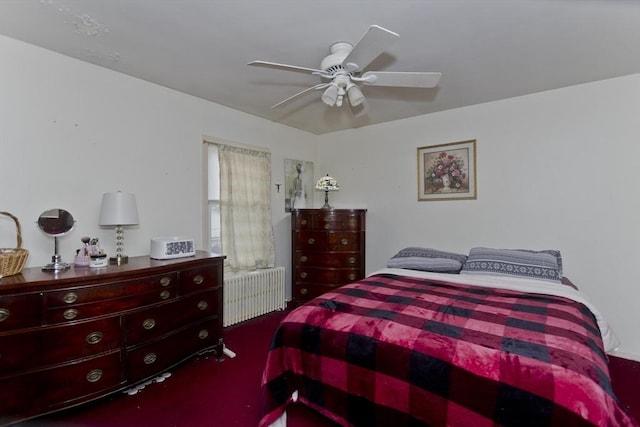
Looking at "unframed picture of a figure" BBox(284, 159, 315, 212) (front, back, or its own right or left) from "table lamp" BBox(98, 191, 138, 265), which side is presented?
right

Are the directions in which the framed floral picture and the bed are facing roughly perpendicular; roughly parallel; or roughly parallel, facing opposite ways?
roughly parallel

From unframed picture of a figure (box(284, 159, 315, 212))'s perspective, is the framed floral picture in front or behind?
in front

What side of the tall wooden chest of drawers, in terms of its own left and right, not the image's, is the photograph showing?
front

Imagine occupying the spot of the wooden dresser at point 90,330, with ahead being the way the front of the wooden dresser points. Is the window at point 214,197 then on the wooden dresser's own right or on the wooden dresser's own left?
on the wooden dresser's own left

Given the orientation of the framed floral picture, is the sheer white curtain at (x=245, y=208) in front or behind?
in front

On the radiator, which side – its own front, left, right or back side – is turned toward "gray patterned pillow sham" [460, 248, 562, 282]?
front

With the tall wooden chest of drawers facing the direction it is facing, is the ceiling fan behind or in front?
in front

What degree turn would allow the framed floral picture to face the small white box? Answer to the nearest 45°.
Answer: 0° — it already faces it

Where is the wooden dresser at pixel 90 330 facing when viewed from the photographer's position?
facing the viewer and to the right of the viewer

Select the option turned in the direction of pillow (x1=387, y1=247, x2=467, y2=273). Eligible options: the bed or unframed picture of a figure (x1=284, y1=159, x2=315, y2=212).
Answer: the unframed picture of a figure

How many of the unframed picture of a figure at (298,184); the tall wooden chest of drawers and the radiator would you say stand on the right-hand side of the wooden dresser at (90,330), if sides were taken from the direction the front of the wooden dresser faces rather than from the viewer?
0

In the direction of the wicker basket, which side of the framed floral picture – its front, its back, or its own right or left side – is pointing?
front

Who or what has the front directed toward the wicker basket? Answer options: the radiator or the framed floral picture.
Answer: the framed floral picture

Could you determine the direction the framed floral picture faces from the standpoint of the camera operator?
facing the viewer and to the left of the viewer

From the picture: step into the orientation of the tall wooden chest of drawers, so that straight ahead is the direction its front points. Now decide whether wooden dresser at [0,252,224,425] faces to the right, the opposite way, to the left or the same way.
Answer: to the left
